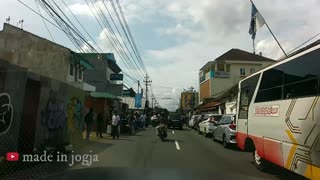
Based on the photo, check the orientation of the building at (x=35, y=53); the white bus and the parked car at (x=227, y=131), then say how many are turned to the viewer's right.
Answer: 1

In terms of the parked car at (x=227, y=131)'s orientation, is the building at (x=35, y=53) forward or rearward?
forward

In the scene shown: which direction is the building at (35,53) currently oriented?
to the viewer's right

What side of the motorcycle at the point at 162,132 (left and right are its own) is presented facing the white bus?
back

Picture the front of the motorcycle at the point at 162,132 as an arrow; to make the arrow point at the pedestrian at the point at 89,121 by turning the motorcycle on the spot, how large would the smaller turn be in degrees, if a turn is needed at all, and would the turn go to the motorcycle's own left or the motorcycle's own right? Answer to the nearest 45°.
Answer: approximately 135° to the motorcycle's own left

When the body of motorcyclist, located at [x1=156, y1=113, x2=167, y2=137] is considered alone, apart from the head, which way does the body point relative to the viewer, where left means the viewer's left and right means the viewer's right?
facing away from the viewer

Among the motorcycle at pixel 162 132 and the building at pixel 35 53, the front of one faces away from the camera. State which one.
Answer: the motorcycle

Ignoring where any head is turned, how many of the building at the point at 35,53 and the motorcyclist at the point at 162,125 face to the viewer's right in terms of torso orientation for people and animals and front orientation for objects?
1

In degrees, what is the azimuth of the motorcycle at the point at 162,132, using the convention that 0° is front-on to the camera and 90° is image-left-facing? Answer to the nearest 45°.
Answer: approximately 180°
